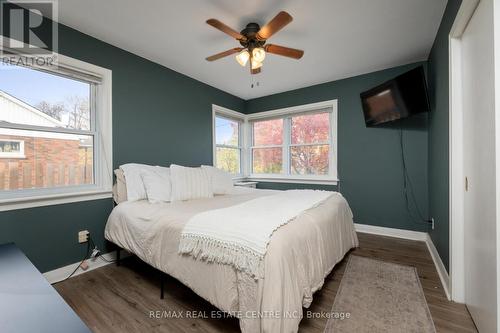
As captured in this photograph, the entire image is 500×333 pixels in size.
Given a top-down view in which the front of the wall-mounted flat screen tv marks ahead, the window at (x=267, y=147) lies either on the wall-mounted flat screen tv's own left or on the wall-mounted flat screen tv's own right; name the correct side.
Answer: on the wall-mounted flat screen tv's own right

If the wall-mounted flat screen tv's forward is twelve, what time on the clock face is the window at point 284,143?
The window is roughly at 2 o'clock from the wall-mounted flat screen tv.

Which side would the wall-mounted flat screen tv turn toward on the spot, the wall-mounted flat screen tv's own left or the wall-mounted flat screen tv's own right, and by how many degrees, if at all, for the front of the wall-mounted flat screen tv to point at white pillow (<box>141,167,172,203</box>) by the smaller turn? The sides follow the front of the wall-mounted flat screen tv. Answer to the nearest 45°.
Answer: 0° — it already faces it

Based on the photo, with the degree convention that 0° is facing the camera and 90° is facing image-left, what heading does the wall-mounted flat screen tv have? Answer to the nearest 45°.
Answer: approximately 45°

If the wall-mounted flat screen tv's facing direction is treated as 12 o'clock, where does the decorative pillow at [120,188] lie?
The decorative pillow is roughly at 12 o'clock from the wall-mounted flat screen tv.

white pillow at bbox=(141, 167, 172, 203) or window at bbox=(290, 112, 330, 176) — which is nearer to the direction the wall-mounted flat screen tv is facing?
the white pillow
